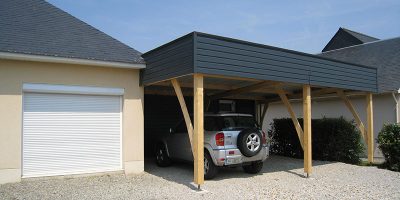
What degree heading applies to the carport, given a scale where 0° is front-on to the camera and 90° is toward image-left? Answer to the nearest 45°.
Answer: approximately 315°

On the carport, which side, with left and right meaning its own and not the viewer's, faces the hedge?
left

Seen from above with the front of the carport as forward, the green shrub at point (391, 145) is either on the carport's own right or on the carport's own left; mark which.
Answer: on the carport's own left

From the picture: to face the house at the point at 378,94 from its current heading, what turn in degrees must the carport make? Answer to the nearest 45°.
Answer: approximately 90° to its left

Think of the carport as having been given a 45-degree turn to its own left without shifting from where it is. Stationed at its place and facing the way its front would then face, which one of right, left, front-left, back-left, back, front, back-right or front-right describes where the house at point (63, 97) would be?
back
